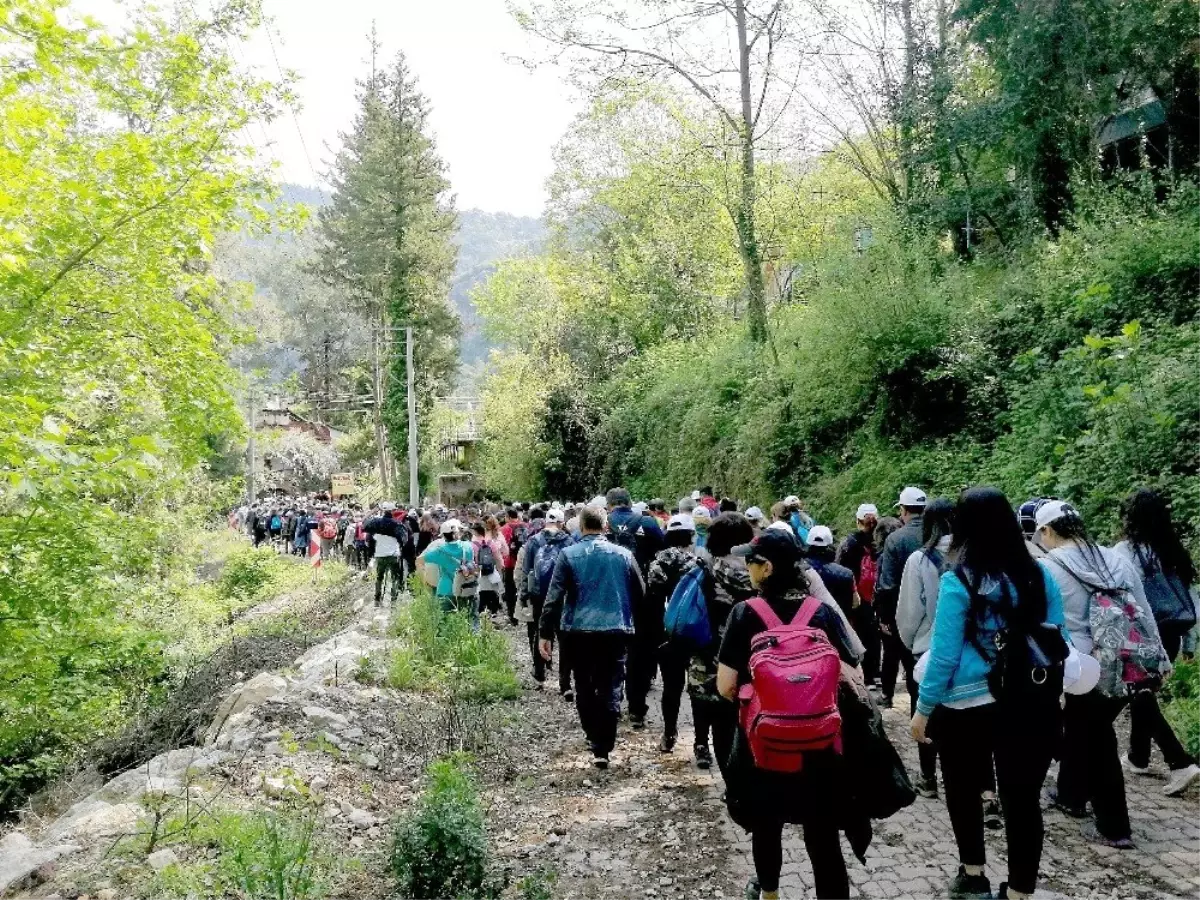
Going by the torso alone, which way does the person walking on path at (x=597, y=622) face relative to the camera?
away from the camera

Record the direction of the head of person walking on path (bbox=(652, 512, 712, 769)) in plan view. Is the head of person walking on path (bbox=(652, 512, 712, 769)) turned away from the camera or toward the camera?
away from the camera

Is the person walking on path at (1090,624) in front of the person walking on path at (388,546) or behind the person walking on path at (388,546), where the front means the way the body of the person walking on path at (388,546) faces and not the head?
behind

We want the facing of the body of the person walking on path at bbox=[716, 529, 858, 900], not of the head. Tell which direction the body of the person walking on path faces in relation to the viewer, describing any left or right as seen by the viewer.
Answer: facing away from the viewer

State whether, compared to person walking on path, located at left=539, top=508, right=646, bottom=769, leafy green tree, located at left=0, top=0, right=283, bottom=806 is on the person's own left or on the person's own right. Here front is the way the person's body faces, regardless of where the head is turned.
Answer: on the person's own left

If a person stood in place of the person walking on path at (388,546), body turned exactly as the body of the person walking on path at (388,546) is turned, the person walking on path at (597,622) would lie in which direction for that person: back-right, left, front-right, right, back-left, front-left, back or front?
back

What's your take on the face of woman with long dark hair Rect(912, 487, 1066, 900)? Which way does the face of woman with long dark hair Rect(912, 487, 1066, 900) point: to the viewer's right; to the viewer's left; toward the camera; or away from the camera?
away from the camera

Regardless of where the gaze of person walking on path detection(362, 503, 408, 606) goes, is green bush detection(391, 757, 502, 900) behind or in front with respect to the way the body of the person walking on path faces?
behind

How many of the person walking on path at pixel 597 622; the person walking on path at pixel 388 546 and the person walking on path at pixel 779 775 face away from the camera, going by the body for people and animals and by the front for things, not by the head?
3

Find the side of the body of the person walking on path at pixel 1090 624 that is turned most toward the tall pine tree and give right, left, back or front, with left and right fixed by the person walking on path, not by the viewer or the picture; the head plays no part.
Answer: front

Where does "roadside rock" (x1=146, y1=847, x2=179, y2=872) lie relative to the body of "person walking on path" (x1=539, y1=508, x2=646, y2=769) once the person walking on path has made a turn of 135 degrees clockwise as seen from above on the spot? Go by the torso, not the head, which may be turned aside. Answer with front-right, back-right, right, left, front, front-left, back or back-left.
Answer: right

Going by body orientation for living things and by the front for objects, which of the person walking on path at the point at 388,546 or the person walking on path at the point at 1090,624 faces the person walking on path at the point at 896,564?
the person walking on path at the point at 1090,624

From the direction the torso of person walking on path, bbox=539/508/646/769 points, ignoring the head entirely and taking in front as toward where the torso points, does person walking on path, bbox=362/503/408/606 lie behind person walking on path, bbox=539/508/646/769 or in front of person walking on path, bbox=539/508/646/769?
in front

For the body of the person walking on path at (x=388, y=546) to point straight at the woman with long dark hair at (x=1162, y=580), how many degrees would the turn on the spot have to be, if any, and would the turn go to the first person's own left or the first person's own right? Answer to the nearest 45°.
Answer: approximately 180°

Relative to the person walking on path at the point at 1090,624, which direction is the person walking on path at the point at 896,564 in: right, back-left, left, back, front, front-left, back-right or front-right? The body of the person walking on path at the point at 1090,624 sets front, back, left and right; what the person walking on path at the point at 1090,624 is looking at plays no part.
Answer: front

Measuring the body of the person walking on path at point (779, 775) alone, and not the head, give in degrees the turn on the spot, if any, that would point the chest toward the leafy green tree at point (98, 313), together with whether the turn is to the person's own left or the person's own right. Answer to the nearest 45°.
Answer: approximately 45° to the person's own left

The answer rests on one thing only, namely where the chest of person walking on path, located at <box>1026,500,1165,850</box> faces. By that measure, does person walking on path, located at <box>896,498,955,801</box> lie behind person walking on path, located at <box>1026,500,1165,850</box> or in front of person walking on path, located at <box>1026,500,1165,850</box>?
in front

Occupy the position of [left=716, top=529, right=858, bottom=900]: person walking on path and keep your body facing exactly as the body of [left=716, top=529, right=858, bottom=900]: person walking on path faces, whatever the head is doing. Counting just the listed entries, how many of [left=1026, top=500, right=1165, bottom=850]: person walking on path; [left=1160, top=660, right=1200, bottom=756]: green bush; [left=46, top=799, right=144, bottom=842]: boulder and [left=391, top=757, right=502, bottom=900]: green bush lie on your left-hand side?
2

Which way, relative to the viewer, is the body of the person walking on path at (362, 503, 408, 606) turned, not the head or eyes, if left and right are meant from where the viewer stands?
facing away from the viewer
